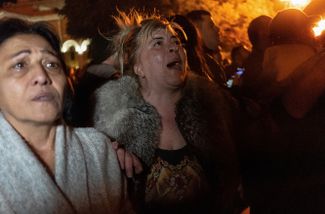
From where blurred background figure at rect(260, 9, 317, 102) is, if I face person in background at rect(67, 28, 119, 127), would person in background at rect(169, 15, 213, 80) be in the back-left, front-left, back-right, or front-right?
front-right

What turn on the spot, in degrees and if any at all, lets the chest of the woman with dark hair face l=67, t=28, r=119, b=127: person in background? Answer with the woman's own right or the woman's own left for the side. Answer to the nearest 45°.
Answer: approximately 180°

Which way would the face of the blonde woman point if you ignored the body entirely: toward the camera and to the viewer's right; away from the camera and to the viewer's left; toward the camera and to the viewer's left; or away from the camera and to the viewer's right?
toward the camera and to the viewer's right

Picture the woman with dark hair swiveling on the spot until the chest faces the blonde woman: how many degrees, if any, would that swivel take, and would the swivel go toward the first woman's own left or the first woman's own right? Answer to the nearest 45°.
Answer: approximately 135° to the first woman's own left

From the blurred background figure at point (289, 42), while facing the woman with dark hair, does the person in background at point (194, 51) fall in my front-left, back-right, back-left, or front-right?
front-right

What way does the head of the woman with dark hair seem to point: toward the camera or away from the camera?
toward the camera

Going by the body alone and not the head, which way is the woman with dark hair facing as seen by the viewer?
toward the camera

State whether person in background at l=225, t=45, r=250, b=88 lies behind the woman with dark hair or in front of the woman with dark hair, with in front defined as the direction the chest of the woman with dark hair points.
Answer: behind

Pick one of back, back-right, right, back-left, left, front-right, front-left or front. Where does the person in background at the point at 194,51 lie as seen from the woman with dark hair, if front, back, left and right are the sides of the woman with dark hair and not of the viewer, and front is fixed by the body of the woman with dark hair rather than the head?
back-left

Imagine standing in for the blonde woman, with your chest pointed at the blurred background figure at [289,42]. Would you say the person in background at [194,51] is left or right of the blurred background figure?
left

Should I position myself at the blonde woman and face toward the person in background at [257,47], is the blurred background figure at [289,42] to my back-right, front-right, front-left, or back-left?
front-right
